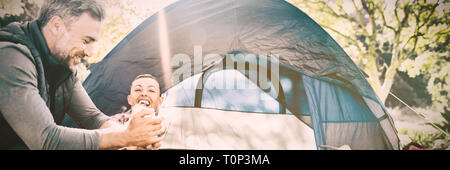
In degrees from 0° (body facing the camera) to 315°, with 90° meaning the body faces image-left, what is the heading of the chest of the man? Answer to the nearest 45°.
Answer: approximately 270°

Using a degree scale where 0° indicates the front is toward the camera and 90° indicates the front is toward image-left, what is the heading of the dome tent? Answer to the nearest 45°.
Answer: approximately 0°

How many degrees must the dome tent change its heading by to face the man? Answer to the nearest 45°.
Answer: approximately 90° to its right

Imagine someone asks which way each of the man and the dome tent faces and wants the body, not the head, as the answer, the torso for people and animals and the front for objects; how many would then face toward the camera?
1
